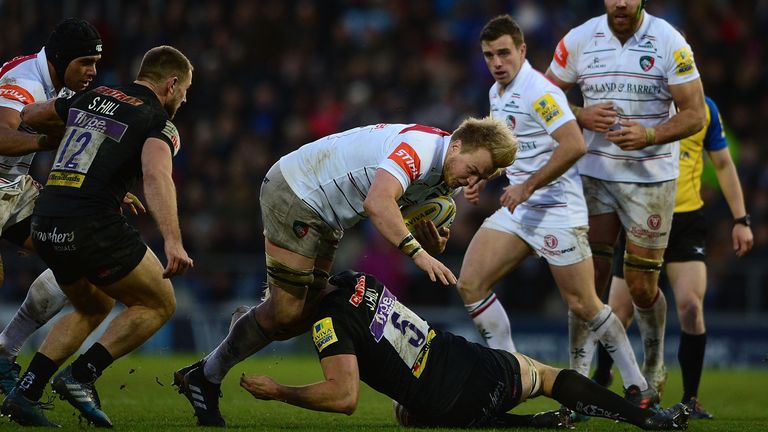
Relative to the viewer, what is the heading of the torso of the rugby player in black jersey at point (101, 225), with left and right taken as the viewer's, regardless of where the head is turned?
facing away from the viewer and to the right of the viewer

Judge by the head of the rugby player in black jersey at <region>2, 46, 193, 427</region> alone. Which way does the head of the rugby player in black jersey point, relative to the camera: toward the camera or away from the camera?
away from the camera

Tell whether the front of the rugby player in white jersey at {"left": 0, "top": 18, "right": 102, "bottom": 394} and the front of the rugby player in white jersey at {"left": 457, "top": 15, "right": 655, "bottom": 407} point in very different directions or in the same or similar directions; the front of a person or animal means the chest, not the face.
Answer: very different directions

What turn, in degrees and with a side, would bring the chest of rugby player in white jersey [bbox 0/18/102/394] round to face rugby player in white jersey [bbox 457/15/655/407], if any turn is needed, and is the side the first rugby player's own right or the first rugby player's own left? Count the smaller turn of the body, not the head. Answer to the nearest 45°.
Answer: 0° — they already face them

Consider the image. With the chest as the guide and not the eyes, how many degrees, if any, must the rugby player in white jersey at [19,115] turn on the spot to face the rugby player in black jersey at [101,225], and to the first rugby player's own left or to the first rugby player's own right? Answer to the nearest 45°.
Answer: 0° — they already face them

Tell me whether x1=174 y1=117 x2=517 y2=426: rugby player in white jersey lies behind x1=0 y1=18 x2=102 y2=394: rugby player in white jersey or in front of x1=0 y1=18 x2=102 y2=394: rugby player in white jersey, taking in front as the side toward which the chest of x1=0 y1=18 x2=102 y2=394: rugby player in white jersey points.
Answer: in front

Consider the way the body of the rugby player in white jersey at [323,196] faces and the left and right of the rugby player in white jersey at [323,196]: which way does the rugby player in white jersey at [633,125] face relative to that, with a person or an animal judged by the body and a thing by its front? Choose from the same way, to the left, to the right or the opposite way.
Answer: to the right

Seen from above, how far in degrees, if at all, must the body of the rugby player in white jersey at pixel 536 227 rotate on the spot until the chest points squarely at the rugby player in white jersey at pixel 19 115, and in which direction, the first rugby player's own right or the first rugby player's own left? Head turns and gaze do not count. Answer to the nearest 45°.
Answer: approximately 45° to the first rugby player's own right

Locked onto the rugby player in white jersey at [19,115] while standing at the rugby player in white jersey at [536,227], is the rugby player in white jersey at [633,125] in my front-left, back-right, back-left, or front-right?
back-right

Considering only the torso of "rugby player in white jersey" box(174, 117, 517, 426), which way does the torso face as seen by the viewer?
to the viewer's right

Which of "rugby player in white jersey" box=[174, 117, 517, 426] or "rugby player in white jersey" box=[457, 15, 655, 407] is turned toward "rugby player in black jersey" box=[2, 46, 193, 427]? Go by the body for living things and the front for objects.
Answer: "rugby player in white jersey" box=[457, 15, 655, 407]
